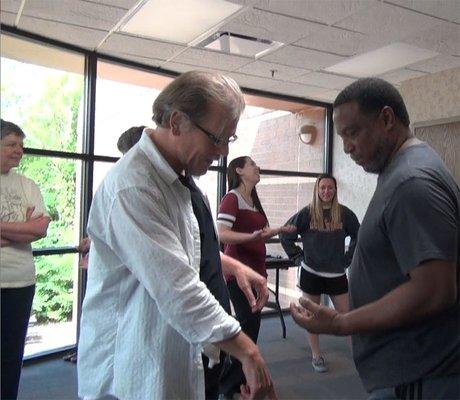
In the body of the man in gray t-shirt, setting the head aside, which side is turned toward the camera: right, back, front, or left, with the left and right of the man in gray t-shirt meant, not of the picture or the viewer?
left

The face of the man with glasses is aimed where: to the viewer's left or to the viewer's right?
to the viewer's right

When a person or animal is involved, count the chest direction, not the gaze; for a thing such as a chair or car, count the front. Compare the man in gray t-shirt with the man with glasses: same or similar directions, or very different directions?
very different directions

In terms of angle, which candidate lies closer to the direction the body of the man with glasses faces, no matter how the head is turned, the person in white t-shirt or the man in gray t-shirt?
the man in gray t-shirt

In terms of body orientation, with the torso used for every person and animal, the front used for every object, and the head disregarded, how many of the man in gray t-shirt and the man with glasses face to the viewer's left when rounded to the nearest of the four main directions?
1

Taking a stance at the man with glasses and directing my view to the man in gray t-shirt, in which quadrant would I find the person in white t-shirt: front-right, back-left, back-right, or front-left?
back-left

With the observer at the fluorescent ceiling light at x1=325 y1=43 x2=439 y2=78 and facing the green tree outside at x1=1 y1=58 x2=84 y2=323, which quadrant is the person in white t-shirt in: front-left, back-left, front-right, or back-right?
front-left

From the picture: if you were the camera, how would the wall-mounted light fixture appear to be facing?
facing the viewer and to the left of the viewer

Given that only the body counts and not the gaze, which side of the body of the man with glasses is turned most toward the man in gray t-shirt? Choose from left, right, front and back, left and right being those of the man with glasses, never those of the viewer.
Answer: front

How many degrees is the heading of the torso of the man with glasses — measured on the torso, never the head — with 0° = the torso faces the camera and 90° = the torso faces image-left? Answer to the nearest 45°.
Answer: approximately 270°

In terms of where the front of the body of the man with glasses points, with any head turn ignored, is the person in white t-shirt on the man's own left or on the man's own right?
on the man's own left

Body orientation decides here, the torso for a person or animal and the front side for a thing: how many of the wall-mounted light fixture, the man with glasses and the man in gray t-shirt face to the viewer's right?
1

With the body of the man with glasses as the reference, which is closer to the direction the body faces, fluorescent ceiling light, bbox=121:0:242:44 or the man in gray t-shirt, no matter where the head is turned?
the man in gray t-shirt

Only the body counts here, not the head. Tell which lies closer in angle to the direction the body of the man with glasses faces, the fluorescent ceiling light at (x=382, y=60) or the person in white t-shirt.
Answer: the fluorescent ceiling light
